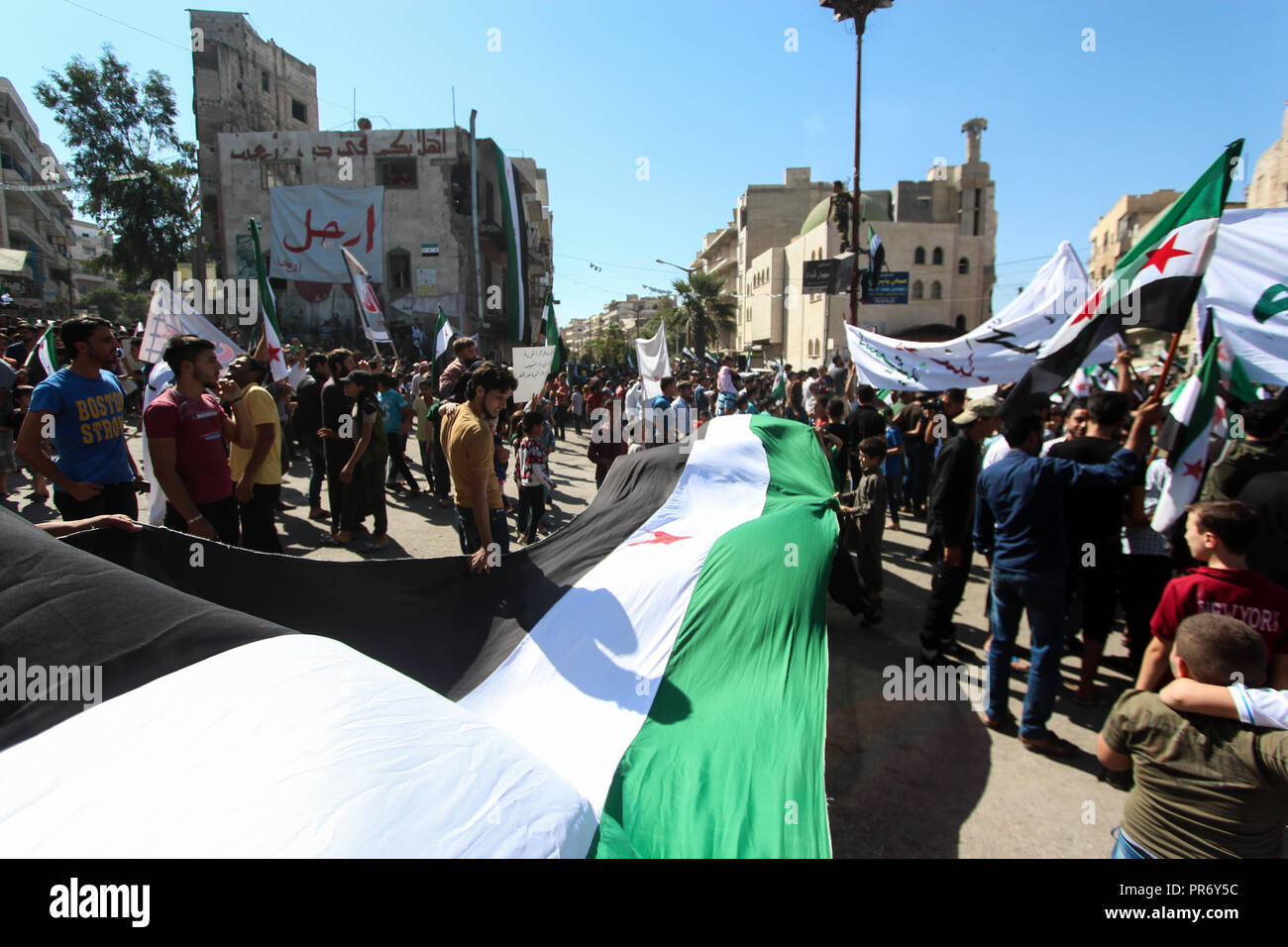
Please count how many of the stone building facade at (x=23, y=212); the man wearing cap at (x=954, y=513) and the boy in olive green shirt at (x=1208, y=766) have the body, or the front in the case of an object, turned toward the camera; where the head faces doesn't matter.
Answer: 0

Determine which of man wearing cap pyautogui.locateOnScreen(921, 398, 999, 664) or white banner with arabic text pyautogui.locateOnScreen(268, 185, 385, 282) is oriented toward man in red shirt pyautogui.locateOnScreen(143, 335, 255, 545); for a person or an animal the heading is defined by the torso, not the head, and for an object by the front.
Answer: the white banner with arabic text

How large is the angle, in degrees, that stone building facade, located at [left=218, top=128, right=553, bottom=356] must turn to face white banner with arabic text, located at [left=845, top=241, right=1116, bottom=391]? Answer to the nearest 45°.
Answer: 0° — it already faces it

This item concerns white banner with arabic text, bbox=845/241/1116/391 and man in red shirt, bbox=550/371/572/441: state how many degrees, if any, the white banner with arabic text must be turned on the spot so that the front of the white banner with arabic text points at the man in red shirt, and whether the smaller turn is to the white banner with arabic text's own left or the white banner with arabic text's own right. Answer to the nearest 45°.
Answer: approximately 135° to the white banner with arabic text's own right

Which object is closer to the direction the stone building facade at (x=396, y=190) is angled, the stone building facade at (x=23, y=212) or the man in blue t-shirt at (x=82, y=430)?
the man in blue t-shirt

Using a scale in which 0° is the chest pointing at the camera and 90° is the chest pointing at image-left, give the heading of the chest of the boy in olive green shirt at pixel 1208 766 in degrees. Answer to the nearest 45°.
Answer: approximately 180°

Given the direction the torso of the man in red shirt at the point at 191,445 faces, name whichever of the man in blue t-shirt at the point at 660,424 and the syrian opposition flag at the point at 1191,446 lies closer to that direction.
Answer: the syrian opposition flag

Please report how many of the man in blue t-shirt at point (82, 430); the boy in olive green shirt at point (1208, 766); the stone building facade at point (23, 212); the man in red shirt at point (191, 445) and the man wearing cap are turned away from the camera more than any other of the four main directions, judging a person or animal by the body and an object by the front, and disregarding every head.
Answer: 1

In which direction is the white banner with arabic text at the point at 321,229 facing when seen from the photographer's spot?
facing the viewer

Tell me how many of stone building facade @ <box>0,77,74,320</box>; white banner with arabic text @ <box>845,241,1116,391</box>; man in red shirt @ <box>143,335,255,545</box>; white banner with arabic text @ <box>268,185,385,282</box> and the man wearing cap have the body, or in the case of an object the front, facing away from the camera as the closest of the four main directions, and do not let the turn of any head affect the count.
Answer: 0

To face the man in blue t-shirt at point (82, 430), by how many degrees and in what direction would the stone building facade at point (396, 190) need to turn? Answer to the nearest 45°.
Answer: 0° — it already faces them

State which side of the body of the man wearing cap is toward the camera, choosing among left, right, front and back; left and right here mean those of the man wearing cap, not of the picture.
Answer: right

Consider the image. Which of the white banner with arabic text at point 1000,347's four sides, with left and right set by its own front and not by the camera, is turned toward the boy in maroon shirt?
front

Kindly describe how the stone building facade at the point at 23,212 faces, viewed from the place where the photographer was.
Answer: facing to the right of the viewer

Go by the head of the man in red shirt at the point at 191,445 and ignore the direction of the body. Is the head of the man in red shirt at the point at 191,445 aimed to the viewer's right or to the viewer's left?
to the viewer's right

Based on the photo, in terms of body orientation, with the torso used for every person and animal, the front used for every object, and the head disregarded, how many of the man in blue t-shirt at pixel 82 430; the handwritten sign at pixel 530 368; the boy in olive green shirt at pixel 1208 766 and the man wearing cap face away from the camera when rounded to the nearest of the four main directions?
1
